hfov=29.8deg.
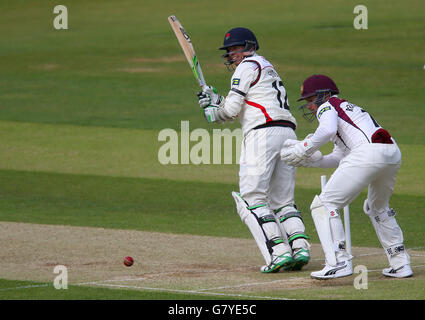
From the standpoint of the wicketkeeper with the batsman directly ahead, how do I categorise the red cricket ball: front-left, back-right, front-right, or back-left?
front-left

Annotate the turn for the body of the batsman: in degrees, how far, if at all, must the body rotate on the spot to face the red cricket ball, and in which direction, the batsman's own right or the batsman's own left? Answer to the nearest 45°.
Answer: approximately 45° to the batsman's own left

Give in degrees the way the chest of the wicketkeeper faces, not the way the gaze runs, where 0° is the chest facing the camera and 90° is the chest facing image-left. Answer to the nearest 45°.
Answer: approximately 90°

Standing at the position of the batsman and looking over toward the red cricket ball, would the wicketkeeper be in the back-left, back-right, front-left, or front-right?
back-left

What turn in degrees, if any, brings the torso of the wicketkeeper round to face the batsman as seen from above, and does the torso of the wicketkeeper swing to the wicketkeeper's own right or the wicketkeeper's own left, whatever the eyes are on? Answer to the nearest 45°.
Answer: approximately 45° to the wicketkeeper's own right

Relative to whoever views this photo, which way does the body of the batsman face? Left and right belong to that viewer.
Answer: facing away from the viewer and to the left of the viewer

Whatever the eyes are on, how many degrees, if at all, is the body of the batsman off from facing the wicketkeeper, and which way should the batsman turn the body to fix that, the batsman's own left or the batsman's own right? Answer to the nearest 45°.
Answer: approximately 180°

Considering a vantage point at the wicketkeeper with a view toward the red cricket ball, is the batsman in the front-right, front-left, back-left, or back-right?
front-right

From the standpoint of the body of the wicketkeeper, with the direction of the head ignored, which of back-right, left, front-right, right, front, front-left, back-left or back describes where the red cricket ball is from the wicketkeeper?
front

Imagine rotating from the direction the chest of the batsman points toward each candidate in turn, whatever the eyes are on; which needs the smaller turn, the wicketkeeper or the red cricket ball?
the red cricket ball

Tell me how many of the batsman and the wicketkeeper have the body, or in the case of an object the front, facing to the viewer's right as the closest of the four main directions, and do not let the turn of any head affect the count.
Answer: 0
